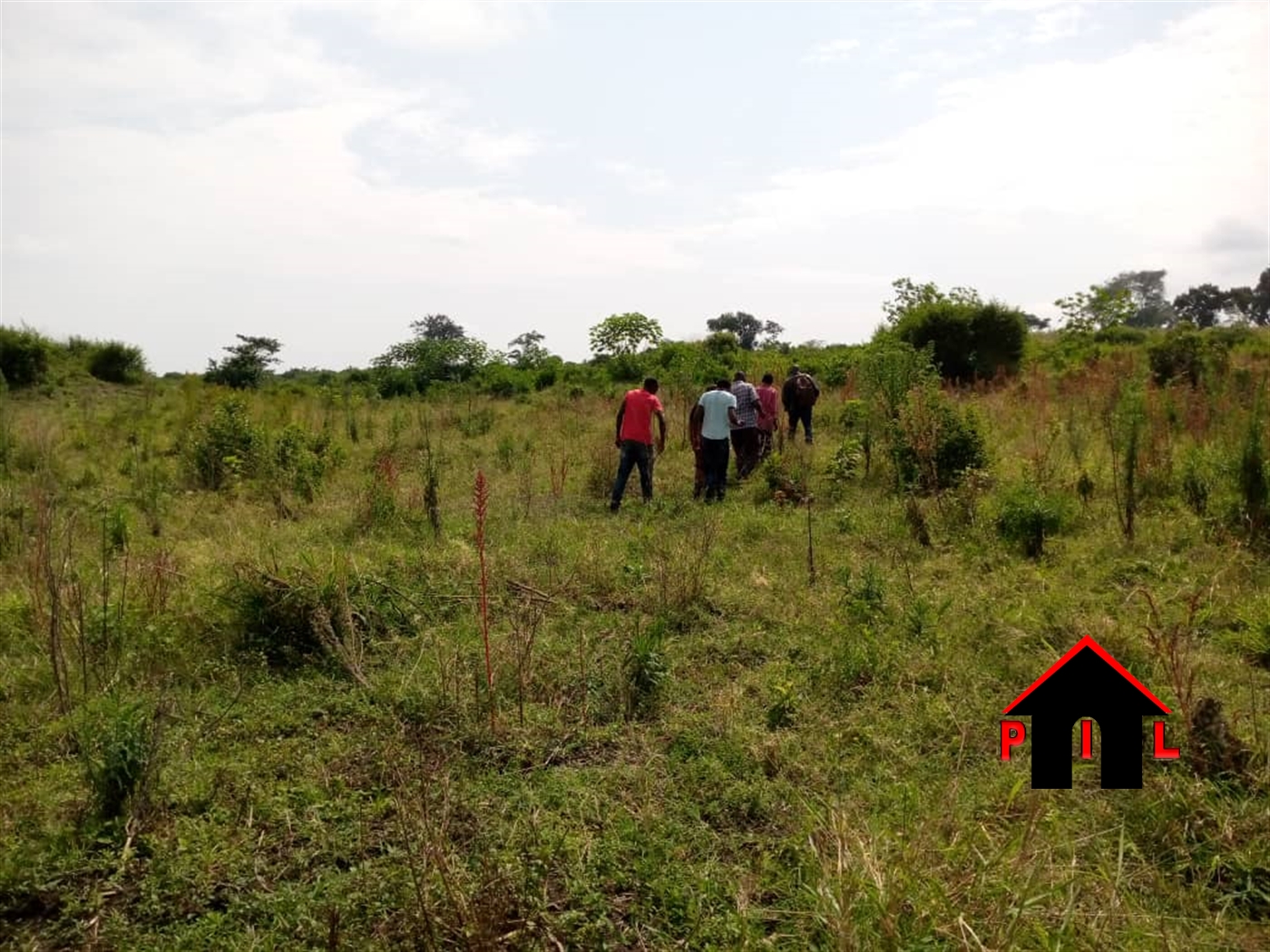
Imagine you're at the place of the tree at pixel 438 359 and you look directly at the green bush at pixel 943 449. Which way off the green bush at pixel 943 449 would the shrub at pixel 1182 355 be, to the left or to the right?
left

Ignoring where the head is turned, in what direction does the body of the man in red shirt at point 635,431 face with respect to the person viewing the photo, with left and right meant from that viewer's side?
facing away from the viewer and to the right of the viewer

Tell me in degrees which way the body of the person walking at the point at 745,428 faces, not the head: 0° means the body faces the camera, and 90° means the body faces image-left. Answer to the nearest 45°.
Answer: approximately 180°

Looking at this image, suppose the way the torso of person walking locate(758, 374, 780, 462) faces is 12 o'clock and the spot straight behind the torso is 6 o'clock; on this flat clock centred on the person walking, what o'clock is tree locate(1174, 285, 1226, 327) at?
The tree is roughly at 1 o'clock from the person walking.

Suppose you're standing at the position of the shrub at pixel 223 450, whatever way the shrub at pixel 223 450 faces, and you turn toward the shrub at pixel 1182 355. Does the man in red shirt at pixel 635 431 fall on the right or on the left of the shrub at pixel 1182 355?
right

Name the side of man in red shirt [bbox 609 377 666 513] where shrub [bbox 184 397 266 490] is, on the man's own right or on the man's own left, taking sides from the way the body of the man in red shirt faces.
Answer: on the man's own left

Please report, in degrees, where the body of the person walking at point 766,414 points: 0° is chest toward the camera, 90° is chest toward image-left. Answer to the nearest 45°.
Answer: approximately 180°

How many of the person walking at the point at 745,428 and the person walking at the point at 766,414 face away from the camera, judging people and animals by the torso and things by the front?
2

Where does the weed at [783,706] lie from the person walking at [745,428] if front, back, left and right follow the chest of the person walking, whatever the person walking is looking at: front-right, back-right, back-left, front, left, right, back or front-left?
back
